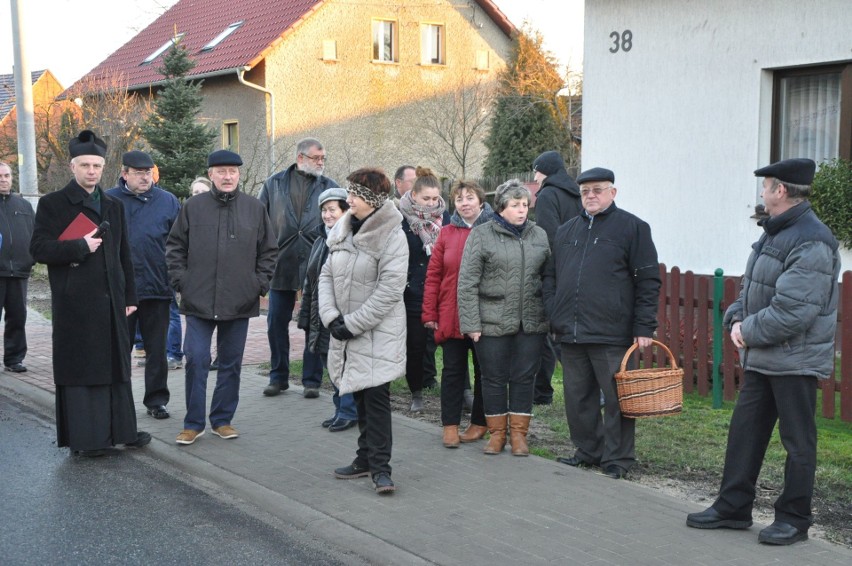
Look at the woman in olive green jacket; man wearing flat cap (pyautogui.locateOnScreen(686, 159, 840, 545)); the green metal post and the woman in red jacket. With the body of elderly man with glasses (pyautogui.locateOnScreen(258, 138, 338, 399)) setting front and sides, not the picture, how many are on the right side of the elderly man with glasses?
0

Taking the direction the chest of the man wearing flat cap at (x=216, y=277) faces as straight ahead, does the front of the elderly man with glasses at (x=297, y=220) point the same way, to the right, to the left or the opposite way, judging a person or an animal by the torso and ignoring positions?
the same way

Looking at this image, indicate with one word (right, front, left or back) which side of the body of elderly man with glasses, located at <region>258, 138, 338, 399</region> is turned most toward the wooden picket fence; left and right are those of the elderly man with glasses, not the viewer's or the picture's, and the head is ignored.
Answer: left

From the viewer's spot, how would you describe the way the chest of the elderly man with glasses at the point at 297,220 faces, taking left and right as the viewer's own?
facing the viewer

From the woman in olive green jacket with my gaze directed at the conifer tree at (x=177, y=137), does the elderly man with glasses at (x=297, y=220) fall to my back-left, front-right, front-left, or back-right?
front-left

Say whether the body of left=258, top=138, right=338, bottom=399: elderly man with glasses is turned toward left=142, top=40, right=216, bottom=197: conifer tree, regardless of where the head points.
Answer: no

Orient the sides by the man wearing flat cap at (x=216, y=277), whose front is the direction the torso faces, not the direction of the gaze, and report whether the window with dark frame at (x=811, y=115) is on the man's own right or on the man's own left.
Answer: on the man's own left

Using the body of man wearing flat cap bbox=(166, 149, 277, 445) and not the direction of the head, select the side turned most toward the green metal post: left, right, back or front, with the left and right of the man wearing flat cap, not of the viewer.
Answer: left

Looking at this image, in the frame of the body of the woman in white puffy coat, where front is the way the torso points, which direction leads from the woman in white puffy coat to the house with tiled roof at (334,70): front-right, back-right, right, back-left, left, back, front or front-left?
back-right

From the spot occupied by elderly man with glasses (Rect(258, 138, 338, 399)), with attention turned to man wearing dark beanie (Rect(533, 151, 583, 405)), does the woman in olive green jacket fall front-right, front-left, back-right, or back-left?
front-right

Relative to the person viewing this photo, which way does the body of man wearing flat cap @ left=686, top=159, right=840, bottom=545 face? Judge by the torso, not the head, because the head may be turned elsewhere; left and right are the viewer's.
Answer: facing to the left of the viewer

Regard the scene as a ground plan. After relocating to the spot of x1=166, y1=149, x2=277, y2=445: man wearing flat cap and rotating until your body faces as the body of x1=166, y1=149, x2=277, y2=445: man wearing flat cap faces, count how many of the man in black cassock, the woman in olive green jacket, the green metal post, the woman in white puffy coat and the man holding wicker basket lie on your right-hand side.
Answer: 1

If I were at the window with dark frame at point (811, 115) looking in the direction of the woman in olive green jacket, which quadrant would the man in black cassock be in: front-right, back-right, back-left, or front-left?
front-right

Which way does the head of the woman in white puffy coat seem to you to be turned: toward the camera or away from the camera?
toward the camera

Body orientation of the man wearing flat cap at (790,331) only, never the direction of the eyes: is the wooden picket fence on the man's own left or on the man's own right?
on the man's own right

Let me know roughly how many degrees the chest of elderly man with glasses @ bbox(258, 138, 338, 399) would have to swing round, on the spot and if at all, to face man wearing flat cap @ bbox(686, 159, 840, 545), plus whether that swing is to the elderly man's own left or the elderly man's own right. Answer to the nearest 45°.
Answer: approximately 45° to the elderly man's own left

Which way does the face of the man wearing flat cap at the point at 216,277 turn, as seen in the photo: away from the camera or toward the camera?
toward the camera

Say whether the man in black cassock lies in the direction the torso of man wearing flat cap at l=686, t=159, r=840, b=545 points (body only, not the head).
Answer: yes

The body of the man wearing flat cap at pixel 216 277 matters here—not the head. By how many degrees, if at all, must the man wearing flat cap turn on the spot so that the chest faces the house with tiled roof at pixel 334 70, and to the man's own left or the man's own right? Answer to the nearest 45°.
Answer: approximately 180°

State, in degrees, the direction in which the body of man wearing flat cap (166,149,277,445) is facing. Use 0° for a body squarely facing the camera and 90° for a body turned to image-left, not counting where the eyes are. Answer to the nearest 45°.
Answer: approximately 0°
